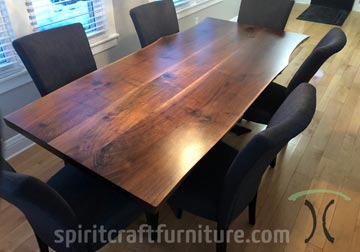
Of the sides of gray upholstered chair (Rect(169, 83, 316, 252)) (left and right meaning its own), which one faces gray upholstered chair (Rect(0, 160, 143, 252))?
left

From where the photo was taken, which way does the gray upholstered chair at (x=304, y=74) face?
to the viewer's left

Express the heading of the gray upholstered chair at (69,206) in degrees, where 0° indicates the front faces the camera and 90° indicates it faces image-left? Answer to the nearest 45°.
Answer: approximately 225°

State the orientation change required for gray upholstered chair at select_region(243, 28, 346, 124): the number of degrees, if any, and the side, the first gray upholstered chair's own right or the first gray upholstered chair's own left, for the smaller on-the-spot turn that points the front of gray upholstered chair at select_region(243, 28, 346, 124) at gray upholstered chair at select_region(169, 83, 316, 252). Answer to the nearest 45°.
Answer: approximately 90° to the first gray upholstered chair's own left

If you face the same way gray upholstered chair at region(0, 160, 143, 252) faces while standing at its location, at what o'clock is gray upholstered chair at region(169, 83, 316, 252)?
gray upholstered chair at region(169, 83, 316, 252) is roughly at 2 o'clock from gray upholstered chair at region(0, 160, 143, 252).

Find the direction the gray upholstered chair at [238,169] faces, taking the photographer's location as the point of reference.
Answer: facing away from the viewer and to the left of the viewer

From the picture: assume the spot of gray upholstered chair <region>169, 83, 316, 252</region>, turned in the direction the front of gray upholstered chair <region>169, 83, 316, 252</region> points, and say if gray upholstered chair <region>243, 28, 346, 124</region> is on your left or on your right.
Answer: on your right

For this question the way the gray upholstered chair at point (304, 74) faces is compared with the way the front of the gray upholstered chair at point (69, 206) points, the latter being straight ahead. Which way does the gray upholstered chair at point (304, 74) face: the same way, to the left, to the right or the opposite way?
to the left

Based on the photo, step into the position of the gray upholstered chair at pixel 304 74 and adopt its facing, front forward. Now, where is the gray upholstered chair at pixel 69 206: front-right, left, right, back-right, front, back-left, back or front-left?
front-left

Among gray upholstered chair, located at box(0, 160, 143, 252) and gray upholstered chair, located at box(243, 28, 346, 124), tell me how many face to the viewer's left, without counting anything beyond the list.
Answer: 1
